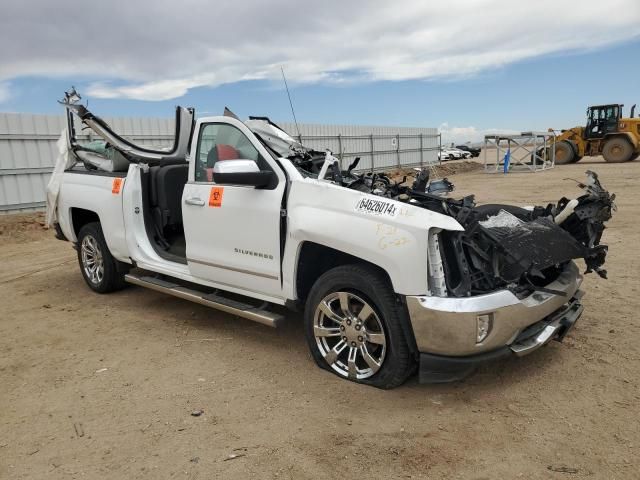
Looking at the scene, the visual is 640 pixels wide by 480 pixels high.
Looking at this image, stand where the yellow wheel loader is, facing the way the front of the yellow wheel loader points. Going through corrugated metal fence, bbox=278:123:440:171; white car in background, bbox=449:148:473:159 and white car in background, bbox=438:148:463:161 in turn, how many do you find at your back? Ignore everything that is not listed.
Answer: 0

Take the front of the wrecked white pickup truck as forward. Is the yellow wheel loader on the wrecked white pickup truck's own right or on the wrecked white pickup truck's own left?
on the wrecked white pickup truck's own left

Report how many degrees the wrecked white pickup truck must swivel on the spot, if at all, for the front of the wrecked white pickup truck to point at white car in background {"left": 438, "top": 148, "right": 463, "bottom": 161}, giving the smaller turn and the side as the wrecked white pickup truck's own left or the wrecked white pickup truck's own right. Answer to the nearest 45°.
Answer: approximately 135° to the wrecked white pickup truck's own left

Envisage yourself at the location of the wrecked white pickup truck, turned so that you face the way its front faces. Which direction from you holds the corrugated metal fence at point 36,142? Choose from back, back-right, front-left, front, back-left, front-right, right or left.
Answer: back

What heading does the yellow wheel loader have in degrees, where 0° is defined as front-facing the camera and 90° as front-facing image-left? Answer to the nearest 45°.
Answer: approximately 90°

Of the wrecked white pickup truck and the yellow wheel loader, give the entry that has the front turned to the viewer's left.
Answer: the yellow wheel loader

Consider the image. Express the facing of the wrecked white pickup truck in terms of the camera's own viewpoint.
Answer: facing the viewer and to the right of the viewer

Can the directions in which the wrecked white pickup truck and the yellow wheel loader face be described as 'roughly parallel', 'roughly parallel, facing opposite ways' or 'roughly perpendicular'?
roughly parallel, facing opposite ways

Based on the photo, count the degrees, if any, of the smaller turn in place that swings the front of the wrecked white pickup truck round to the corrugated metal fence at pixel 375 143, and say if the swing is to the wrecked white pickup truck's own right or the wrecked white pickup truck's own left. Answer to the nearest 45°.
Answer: approximately 135° to the wrecked white pickup truck's own left

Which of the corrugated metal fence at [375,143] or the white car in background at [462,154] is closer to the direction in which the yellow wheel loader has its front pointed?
the corrugated metal fence

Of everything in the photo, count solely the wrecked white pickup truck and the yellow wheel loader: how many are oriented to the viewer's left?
1
